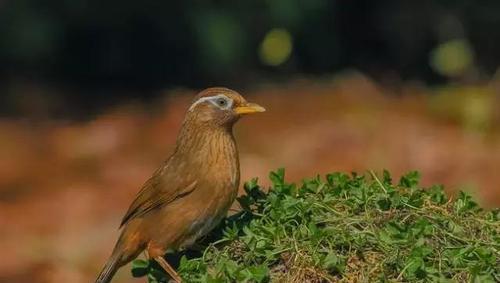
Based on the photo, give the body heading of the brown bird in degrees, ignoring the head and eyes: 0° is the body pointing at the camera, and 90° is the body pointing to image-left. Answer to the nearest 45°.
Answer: approximately 270°
